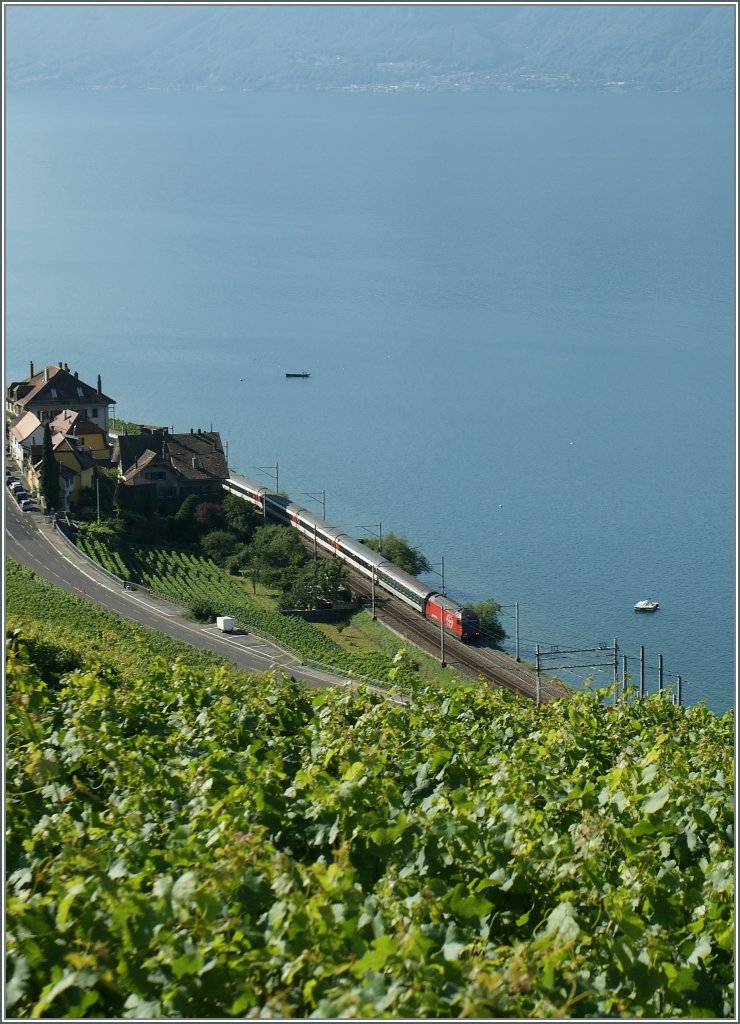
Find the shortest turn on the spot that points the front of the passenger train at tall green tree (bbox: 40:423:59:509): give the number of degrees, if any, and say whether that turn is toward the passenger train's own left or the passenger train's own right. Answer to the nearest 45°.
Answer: approximately 135° to the passenger train's own right

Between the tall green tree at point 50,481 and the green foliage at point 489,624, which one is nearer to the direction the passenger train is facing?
the green foliage

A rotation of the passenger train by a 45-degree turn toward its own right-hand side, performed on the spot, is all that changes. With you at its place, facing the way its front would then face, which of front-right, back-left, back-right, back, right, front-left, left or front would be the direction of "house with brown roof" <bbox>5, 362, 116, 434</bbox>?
back-right

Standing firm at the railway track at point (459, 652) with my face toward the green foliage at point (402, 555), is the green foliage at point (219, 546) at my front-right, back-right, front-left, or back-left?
front-left

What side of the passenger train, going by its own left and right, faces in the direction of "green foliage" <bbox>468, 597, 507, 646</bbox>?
front

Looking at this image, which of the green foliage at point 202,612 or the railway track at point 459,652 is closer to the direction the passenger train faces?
the railway track

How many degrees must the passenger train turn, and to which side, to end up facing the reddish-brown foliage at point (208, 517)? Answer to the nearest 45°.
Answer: approximately 180°

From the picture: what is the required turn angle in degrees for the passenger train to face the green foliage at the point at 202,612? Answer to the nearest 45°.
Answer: approximately 90° to its right

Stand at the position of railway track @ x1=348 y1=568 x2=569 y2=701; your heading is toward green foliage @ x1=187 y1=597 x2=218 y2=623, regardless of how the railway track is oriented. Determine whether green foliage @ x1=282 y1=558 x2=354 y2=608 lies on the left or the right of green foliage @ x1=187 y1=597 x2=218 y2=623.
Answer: right

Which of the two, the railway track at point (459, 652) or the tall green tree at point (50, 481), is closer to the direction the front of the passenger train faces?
the railway track

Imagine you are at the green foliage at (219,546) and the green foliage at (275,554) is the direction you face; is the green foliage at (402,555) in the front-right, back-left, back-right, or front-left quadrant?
front-left

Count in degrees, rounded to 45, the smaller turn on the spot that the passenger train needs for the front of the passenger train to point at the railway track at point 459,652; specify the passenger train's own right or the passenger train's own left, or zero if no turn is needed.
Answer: approximately 45° to the passenger train's own right
